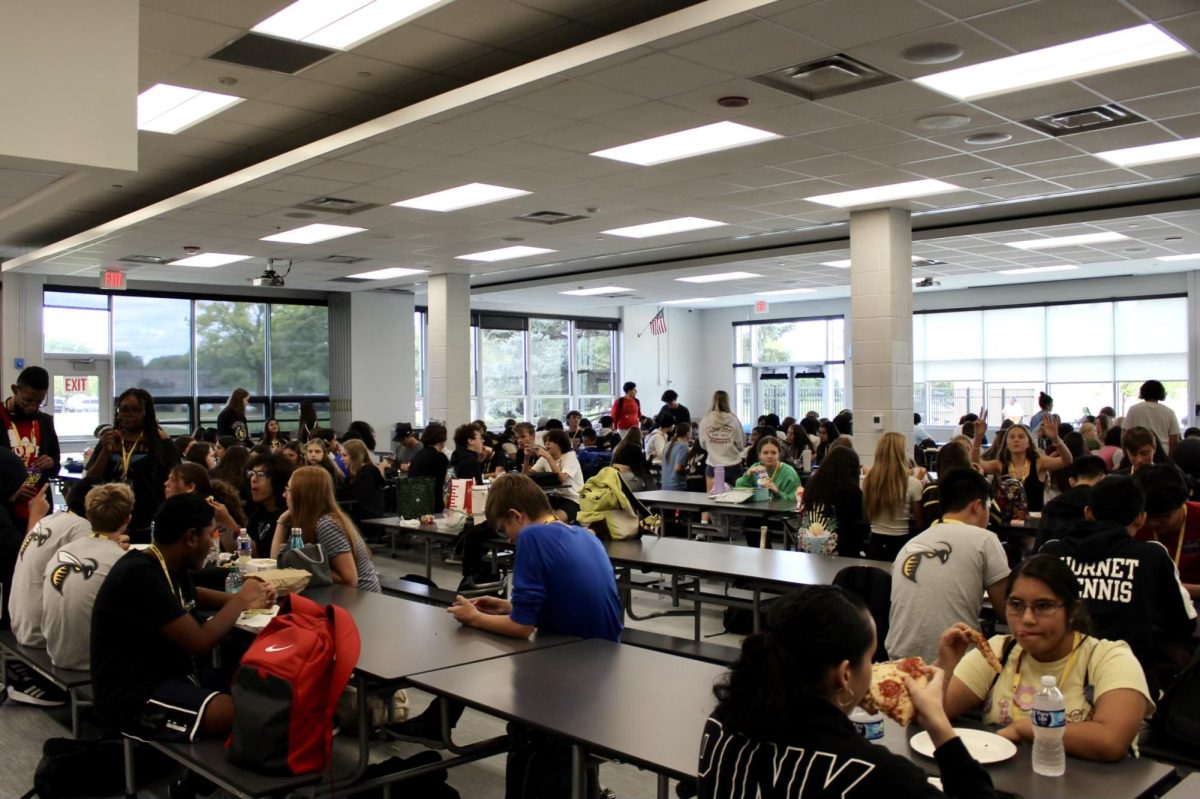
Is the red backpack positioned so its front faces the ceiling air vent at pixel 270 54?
no

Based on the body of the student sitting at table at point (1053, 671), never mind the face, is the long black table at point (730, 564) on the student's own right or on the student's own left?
on the student's own right

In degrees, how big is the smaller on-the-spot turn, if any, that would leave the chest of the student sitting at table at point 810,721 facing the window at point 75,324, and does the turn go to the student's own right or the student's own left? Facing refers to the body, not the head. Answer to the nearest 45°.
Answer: approximately 90° to the student's own left

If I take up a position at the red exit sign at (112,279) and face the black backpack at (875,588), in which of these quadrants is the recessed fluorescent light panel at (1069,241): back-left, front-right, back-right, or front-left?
front-left

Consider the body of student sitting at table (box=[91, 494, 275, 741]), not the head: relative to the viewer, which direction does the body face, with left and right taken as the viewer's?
facing to the right of the viewer

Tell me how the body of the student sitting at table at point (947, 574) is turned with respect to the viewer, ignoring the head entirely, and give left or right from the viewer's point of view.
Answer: facing away from the viewer and to the right of the viewer

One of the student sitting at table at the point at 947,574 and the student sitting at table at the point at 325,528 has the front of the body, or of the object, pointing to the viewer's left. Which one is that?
the student sitting at table at the point at 325,528

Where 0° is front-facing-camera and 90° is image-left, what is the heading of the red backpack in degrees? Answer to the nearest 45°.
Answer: approximately 45°

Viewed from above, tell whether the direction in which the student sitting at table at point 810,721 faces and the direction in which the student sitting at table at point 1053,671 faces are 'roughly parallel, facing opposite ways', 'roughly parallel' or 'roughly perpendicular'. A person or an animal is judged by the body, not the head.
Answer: roughly parallel, facing opposite ways

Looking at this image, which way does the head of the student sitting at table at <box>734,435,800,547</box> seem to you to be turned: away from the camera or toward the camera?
toward the camera

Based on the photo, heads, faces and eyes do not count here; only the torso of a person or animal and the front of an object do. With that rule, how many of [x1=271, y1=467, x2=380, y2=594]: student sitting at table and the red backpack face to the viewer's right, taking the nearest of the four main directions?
0

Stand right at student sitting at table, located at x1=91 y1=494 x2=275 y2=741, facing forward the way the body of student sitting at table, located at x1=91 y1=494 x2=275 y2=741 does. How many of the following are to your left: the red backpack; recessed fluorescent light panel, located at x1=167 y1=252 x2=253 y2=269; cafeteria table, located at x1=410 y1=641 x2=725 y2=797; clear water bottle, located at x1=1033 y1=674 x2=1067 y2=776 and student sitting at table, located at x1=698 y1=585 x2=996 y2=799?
1

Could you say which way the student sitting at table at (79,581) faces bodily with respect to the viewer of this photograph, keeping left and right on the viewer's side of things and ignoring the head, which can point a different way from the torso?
facing away from the viewer and to the right of the viewer

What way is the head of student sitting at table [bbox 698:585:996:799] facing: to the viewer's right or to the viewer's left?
to the viewer's right

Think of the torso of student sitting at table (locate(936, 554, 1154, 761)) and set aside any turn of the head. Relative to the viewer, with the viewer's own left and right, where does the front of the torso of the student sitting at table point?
facing the viewer and to the left of the viewer

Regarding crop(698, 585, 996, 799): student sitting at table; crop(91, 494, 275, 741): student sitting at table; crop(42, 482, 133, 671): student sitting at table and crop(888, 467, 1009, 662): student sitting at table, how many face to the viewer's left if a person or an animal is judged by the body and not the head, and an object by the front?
0

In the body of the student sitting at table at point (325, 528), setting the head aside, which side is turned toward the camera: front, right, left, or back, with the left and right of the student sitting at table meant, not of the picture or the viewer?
left
